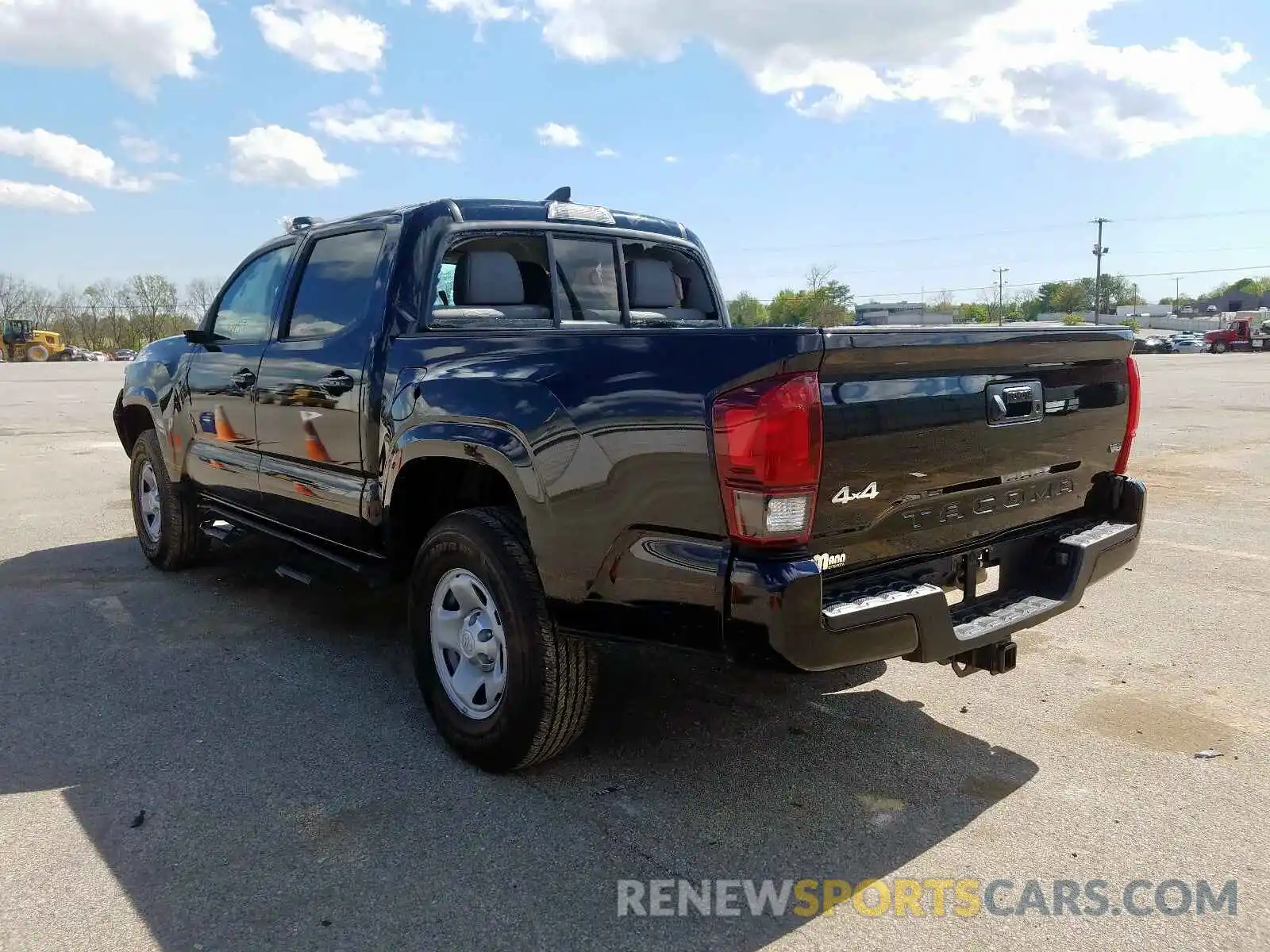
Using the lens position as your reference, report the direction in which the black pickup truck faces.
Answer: facing away from the viewer and to the left of the viewer
